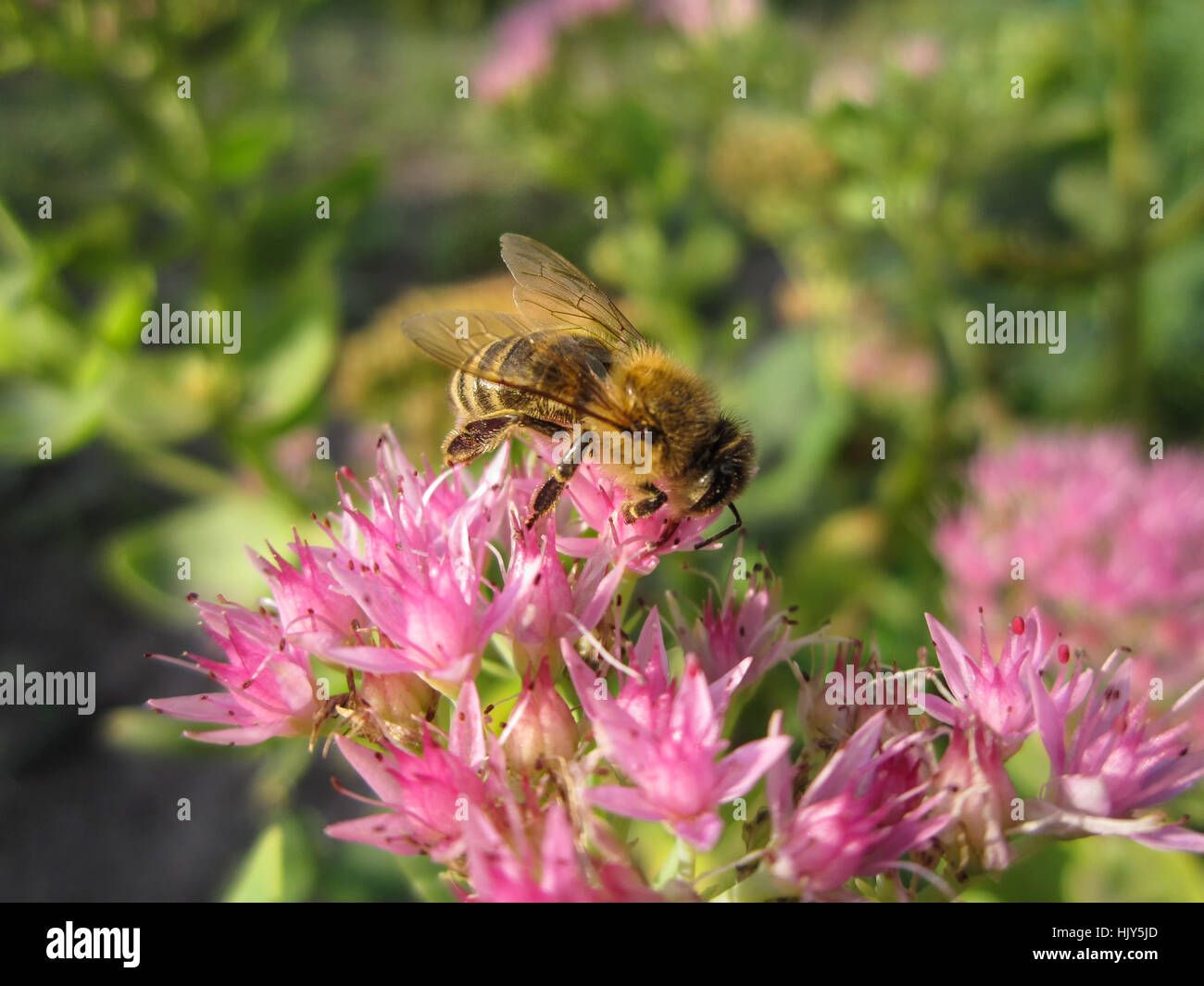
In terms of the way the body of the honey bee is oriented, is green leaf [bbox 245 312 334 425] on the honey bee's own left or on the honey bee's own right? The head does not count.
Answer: on the honey bee's own left

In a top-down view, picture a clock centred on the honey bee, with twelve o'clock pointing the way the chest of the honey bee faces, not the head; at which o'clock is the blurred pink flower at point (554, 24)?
The blurred pink flower is roughly at 9 o'clock from the honey bee.

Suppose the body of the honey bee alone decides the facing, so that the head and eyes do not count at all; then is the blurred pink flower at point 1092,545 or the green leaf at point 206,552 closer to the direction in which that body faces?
the blurred pink flower

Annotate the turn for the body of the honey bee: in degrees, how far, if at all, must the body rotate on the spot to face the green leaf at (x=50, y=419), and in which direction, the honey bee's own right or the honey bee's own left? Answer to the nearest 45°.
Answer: approximately 135° to the honey bee's own left

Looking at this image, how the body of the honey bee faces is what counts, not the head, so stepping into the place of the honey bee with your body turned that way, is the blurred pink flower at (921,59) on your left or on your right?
on your left

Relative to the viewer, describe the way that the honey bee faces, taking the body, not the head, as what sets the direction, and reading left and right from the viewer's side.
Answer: facing to the right of the viewer

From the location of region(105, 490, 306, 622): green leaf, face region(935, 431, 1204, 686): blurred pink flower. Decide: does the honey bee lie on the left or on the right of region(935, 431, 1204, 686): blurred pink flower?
right
